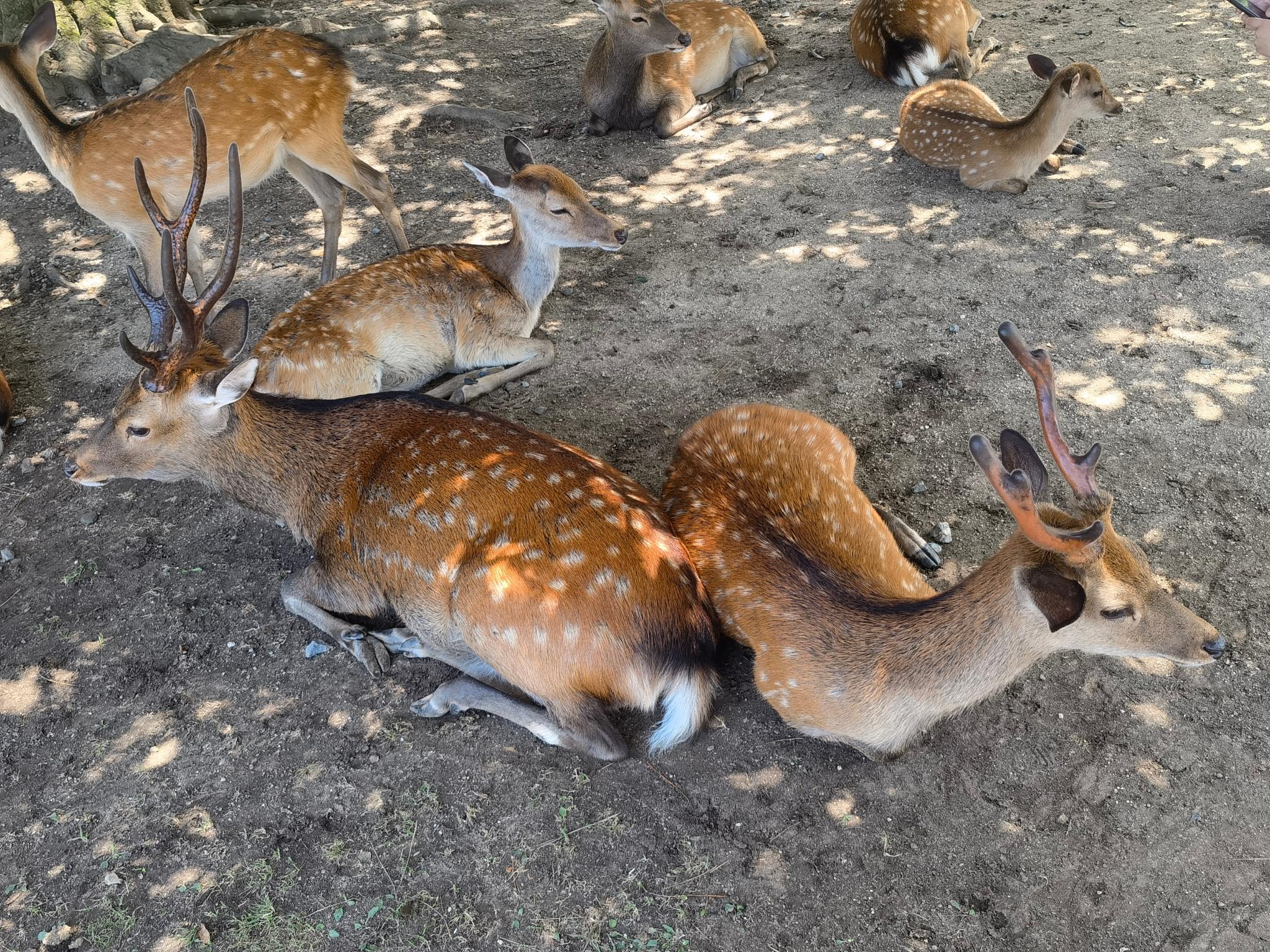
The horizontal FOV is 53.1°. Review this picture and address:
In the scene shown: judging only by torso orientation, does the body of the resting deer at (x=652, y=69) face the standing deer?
yes

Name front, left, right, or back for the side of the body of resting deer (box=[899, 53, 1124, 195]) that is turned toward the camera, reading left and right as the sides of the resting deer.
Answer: right

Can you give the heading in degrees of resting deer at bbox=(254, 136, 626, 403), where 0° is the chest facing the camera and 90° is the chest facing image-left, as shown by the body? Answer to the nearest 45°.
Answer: approximately 270°

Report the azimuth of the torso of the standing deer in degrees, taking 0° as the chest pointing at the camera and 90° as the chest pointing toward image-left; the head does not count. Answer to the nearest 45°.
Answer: approximately 90°

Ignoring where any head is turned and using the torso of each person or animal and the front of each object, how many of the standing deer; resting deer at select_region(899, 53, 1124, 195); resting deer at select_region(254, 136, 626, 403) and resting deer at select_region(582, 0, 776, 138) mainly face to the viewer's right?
2

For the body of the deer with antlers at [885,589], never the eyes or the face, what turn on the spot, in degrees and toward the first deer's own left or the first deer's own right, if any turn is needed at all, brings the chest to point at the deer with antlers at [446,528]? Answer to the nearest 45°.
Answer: approximately 135° to the first deer's own right

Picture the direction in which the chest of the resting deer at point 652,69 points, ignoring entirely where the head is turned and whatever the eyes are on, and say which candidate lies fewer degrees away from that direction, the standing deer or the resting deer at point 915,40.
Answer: the standing deer

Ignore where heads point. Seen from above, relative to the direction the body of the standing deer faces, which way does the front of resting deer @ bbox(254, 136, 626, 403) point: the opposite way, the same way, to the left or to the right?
the opposite way
